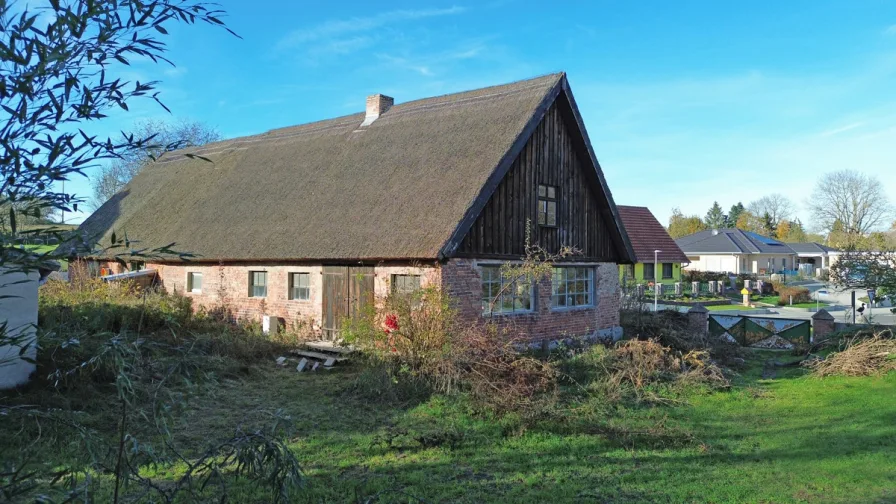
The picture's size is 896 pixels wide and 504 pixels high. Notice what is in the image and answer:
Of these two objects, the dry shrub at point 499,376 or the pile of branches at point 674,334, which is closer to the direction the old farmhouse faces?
the dry shrub

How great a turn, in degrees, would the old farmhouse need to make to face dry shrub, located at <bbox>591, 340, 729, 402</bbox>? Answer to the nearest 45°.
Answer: approximately 90° to its left

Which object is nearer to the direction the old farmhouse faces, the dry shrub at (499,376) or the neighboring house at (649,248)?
the dry shrub

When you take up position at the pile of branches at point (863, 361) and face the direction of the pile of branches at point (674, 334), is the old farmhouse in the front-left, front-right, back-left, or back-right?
front-left

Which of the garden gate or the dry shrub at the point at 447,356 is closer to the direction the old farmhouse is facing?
the dry shrub

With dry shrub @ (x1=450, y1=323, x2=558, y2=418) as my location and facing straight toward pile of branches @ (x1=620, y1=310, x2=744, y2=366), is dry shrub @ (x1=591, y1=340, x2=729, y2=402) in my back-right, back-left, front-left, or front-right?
front-right

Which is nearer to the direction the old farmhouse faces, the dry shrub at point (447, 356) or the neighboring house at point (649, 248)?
the dry shrub

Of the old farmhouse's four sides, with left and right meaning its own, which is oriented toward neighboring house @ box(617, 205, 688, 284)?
back

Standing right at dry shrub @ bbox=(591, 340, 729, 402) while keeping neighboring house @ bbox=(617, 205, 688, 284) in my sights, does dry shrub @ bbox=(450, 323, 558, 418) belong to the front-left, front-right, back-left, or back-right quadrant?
back-left

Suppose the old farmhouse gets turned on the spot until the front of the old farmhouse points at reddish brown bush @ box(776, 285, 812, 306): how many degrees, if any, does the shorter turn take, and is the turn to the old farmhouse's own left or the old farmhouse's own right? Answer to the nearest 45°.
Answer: approximately 180°

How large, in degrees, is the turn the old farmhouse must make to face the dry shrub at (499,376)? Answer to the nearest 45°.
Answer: approximately 45° to its left

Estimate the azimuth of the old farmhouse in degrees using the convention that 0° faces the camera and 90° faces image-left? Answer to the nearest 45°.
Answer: approximately 45°

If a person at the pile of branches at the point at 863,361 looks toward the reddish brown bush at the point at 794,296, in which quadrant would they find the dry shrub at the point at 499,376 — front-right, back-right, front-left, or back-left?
back-left

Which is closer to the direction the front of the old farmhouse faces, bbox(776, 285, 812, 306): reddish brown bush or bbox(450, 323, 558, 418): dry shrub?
the dry shrub

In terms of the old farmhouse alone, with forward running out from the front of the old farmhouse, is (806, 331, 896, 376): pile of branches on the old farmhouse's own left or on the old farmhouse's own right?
on the old farmhouse's own left

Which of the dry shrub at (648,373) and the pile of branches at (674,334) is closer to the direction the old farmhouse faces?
the dry shrub
